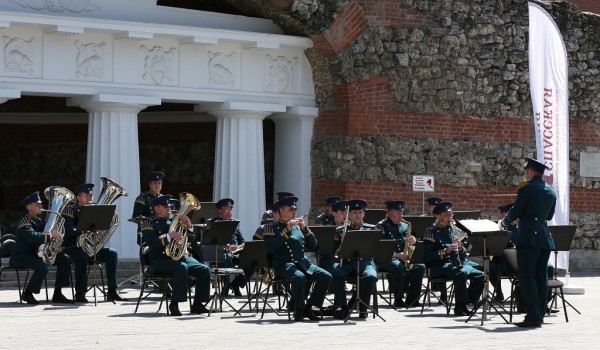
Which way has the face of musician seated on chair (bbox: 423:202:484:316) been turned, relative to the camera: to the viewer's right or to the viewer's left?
to the viewer's right

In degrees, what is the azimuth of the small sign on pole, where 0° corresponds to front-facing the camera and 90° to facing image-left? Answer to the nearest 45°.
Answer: approximately 0°

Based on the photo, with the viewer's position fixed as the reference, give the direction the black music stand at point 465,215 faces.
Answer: facing away from the viewer

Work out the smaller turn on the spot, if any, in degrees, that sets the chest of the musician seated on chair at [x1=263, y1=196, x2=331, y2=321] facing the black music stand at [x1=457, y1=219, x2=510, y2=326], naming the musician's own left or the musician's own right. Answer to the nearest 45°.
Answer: approximately 45° to the musician's own left

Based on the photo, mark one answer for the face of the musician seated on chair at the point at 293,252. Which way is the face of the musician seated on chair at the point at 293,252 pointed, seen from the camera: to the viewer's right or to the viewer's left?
to the viewer's right

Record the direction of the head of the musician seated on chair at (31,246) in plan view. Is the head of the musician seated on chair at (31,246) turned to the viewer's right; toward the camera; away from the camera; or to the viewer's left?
to the viewer's right

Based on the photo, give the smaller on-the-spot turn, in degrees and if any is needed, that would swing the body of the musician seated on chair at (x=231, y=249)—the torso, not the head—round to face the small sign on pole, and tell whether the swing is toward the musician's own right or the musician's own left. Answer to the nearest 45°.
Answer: approximately 90° to the musician's own left

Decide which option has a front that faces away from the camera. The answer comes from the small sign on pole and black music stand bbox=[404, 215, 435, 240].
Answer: the black music stand

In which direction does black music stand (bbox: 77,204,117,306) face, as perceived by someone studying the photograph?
facing away from the viewer and to the left of the viewer
